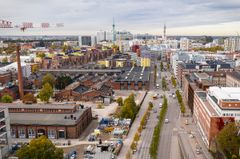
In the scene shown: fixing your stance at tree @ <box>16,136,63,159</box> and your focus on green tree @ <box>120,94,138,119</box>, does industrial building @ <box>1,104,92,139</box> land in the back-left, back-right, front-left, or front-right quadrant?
front-left

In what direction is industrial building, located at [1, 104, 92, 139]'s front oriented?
toward the camera

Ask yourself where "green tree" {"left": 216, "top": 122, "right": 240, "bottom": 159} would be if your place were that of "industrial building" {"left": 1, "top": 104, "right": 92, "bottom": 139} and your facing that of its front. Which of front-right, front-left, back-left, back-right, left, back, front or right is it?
front-left

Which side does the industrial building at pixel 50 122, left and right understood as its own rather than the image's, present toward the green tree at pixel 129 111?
left

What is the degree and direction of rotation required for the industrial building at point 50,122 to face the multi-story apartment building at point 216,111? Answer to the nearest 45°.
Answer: approximately 45° to its left

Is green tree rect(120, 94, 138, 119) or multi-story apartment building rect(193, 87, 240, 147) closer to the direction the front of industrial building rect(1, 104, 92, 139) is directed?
the multi-story apartment building

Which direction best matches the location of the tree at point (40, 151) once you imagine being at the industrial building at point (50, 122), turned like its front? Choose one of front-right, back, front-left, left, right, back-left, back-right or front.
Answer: front

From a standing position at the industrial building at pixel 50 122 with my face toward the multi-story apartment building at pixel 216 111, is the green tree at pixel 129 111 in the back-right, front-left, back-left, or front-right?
front-left

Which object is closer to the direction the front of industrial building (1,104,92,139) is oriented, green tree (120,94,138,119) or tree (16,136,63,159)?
the tree

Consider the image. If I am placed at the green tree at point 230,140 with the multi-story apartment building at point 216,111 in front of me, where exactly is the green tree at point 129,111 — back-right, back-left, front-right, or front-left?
front-left

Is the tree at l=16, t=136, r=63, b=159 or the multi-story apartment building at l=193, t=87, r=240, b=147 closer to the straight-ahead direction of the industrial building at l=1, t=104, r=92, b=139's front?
the tree
